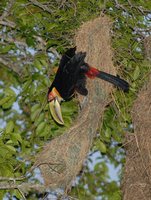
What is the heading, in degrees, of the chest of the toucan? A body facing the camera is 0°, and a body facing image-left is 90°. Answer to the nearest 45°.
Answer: approximately 90°
